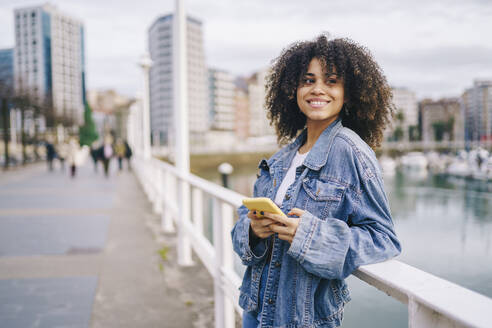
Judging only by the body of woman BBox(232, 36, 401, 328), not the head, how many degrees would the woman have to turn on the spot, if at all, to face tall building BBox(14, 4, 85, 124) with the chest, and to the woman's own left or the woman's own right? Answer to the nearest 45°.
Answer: approximately 90° to the woman's own right

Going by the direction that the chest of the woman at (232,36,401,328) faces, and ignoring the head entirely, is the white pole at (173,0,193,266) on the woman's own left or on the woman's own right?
on the woman's own right

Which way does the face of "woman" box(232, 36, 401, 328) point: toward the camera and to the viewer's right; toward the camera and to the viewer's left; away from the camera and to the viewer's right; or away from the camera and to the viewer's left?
toward the camera and to the viewer's right

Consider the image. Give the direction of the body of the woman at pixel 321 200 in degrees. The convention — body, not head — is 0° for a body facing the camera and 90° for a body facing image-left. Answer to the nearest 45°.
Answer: approximately 45°

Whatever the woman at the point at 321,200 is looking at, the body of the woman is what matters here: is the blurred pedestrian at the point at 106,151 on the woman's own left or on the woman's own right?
on the woman's own right
